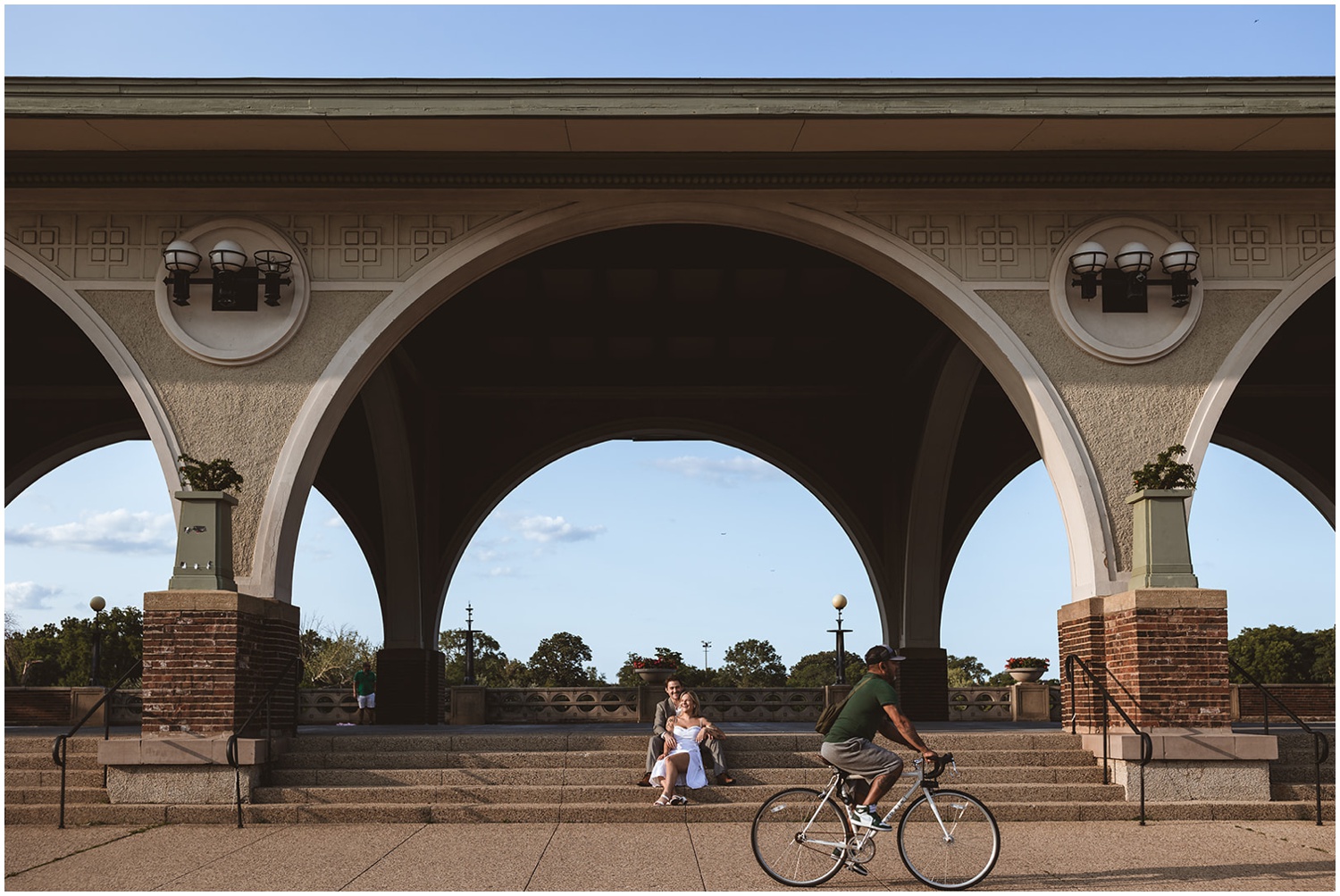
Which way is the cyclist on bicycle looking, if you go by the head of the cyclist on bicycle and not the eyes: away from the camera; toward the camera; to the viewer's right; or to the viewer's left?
to the viewer's right

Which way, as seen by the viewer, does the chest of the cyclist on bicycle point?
to the viewer's right

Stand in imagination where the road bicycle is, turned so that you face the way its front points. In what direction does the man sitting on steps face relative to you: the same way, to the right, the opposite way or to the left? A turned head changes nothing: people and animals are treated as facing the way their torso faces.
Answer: to the right

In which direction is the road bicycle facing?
to the viewer's right

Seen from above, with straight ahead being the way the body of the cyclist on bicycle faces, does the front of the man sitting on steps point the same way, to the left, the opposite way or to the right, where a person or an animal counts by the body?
to the right

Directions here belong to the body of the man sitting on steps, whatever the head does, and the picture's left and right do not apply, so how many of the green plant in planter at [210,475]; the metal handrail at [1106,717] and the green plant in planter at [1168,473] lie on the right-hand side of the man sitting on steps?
1

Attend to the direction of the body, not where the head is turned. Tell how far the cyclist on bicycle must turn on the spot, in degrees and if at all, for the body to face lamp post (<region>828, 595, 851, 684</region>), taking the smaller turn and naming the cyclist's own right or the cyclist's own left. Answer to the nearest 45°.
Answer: approximately 90° to the cyclist's own left

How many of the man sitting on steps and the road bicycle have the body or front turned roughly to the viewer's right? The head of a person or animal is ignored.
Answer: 1

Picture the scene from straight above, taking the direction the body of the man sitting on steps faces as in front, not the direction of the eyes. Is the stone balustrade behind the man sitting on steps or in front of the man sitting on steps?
behind

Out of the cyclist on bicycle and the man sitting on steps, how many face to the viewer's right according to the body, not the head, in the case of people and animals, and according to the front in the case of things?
1
